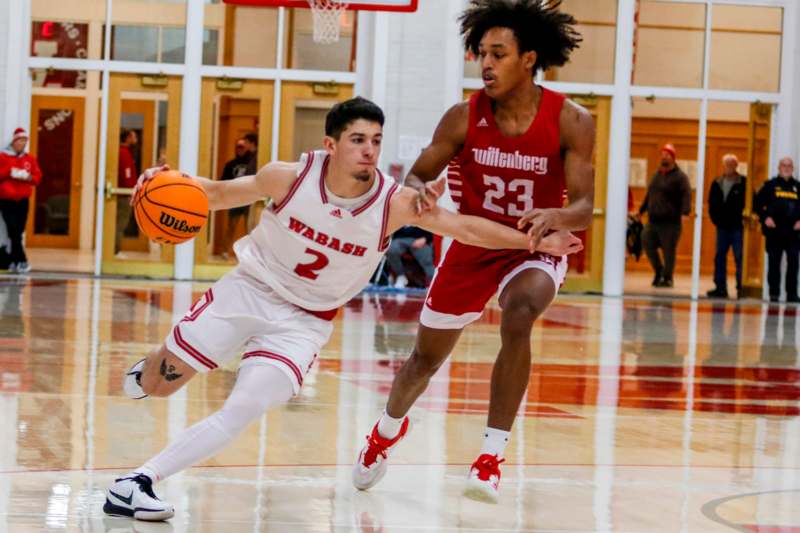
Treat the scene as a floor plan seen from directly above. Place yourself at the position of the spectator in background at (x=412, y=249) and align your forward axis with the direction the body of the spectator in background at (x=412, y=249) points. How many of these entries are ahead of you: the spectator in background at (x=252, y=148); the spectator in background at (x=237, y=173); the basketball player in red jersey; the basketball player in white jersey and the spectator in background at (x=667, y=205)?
2

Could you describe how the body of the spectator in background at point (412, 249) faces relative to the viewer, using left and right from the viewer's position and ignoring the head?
facing the viewer

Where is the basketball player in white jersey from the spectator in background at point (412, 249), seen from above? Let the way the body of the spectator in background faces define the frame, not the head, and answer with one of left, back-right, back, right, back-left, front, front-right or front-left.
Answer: front

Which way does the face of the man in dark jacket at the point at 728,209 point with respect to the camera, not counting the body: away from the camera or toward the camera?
toward the camera

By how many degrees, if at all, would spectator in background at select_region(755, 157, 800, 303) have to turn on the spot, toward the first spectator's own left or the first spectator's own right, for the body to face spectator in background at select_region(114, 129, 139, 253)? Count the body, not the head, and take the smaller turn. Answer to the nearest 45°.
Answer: approximately 90° to the first spectator's own right

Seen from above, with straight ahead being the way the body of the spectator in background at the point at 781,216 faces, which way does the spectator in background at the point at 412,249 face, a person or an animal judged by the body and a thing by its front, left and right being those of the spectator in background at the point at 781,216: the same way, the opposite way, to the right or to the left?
the same way

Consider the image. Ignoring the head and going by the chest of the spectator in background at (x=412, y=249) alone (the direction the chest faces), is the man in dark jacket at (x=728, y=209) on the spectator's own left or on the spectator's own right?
on the spectator's own left

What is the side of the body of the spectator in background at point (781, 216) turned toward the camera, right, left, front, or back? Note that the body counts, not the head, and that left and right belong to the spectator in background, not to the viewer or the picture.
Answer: front

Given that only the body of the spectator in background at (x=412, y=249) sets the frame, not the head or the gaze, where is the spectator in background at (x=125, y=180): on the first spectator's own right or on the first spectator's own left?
on the first spectator's own right

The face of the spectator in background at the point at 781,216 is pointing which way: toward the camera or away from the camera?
toward the camera

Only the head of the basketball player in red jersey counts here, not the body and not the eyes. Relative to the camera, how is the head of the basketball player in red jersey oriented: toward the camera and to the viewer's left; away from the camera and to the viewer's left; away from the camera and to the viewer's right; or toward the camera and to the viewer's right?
toward the camera and to the viewer's left
